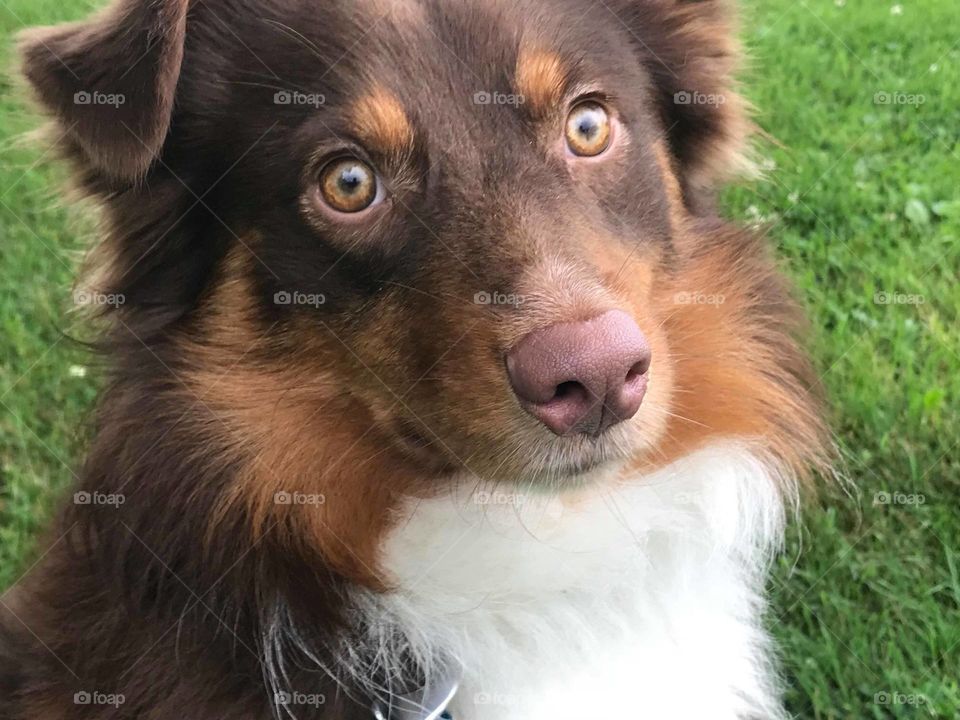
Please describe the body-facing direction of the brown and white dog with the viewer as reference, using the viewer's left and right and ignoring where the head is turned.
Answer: facing the viewer and to the right of the viewer
